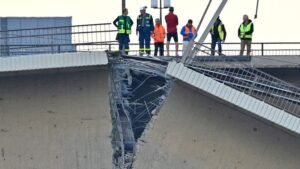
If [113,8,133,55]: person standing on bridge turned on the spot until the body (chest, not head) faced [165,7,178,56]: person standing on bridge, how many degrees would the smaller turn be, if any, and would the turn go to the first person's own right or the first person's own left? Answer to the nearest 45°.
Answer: approximately 135° to the first person's own left

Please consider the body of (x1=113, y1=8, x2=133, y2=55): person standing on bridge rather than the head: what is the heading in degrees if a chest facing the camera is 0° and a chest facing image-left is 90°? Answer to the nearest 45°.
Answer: approximately 0°

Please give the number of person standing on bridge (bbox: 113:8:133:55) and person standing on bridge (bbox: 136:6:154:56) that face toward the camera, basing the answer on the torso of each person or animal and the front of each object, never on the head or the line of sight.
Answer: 2

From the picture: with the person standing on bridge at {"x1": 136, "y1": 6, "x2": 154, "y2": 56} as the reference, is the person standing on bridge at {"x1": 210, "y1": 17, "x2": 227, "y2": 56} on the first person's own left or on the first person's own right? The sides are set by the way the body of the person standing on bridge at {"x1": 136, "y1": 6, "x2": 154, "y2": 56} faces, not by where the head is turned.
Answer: on the first person's own left

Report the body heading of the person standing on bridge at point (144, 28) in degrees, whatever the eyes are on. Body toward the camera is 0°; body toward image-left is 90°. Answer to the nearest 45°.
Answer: approximately 0°
